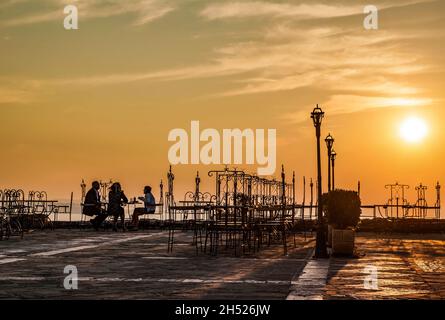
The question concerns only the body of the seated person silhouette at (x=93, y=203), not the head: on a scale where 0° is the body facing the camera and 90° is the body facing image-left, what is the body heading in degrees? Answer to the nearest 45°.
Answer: approximately 270°

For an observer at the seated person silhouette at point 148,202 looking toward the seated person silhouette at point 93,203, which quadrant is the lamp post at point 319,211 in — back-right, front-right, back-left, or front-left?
back-left

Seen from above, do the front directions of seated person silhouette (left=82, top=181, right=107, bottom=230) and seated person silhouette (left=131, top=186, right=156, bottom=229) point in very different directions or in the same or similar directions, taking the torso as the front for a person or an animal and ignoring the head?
very different directions

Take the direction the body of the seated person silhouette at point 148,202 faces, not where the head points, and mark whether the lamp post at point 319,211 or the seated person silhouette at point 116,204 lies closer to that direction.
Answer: the seated person silhouette

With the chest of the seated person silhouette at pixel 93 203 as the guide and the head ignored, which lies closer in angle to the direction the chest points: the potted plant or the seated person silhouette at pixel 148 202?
the seated person silhouette

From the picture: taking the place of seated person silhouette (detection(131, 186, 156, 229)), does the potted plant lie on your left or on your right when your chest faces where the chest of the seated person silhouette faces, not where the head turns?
on your left

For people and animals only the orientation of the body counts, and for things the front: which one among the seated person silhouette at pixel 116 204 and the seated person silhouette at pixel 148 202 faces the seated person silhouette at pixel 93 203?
the seated person silhouette at pixel 148 202

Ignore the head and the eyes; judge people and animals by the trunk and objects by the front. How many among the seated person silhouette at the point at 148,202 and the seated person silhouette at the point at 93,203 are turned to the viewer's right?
1

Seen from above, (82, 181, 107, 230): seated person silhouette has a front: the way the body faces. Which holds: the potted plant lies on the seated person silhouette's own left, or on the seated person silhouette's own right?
on the seated person silhouette's own right

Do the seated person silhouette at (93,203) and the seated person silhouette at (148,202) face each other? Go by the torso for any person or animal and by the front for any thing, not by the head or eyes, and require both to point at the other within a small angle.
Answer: yes

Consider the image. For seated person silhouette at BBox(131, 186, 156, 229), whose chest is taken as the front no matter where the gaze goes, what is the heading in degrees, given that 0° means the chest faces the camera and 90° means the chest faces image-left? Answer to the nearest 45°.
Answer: approximately 90°
